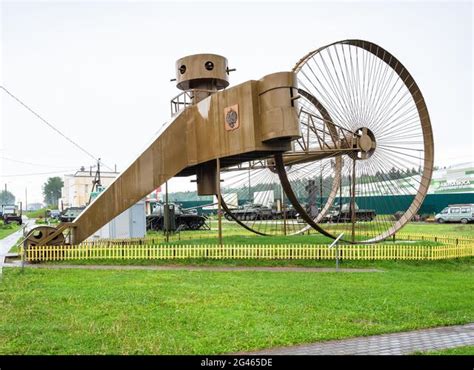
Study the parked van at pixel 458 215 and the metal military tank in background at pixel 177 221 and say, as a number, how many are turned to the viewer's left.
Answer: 1

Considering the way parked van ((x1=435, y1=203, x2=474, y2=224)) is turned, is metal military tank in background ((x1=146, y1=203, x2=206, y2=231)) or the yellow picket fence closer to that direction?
the metal military tank in background

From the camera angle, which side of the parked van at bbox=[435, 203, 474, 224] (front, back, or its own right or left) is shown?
left

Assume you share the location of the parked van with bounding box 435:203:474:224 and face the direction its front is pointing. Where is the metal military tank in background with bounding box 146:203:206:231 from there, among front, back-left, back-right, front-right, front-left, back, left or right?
front-left

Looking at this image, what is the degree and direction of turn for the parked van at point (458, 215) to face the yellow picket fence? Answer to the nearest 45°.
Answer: approximately 90° to its left
